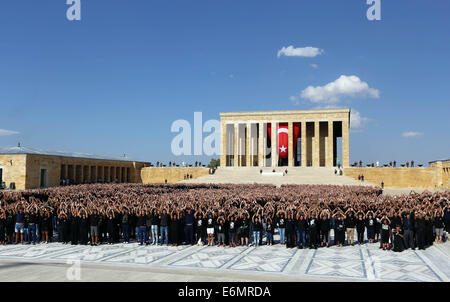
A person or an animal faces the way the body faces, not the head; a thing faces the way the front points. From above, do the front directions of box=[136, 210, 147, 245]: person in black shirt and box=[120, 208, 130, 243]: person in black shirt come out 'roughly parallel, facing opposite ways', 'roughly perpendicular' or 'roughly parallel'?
roughly parallel

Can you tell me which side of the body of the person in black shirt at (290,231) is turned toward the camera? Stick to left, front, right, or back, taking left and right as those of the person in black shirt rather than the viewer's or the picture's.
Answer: front

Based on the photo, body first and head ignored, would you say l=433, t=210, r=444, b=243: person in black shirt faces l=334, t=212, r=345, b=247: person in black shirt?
no

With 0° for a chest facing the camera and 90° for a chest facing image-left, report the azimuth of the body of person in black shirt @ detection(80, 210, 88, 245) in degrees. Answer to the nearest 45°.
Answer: approximately 0°

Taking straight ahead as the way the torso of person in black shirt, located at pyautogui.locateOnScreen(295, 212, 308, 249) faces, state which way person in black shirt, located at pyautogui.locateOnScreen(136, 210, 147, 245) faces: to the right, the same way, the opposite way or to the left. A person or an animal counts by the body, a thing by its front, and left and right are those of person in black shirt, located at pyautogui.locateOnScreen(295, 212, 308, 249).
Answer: the same way

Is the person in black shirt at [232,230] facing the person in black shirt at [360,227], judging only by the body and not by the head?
no

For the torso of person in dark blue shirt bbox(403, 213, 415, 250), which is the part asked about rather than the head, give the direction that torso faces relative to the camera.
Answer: toward the camera

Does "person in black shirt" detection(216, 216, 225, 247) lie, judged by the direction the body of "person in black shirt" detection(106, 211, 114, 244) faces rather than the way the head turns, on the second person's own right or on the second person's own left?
on the second person's own left

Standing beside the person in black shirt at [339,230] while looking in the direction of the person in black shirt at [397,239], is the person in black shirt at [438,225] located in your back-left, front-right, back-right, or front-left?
front-left

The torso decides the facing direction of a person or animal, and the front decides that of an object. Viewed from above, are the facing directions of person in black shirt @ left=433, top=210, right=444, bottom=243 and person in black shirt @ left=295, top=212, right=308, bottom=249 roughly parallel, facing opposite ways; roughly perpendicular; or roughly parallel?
roughly parallel

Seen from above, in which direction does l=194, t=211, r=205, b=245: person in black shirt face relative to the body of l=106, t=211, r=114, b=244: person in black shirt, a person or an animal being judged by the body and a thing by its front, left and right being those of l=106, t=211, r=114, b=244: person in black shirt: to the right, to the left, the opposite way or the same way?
the same way

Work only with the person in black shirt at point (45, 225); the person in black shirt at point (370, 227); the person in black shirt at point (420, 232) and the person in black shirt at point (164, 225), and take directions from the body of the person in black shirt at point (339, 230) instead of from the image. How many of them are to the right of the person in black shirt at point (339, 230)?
2

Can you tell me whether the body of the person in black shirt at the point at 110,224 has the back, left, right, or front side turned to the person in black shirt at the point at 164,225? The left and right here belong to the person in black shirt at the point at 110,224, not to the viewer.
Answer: left

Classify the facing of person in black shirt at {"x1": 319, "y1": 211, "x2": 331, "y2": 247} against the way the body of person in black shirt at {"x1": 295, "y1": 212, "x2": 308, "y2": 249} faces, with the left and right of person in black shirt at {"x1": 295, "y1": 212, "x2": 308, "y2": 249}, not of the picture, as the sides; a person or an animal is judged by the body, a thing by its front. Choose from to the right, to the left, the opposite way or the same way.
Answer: the same way

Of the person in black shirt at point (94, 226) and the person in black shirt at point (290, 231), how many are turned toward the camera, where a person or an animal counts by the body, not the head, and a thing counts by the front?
2

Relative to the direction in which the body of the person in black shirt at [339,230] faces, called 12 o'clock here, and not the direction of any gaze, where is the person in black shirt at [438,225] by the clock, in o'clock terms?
the person in black shirt at [438,225] is roughly at 8 o'clock from the person in black shirt at [339,230].

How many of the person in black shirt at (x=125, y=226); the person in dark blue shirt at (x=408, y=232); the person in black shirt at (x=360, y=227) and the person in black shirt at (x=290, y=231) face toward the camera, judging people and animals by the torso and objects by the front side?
4
